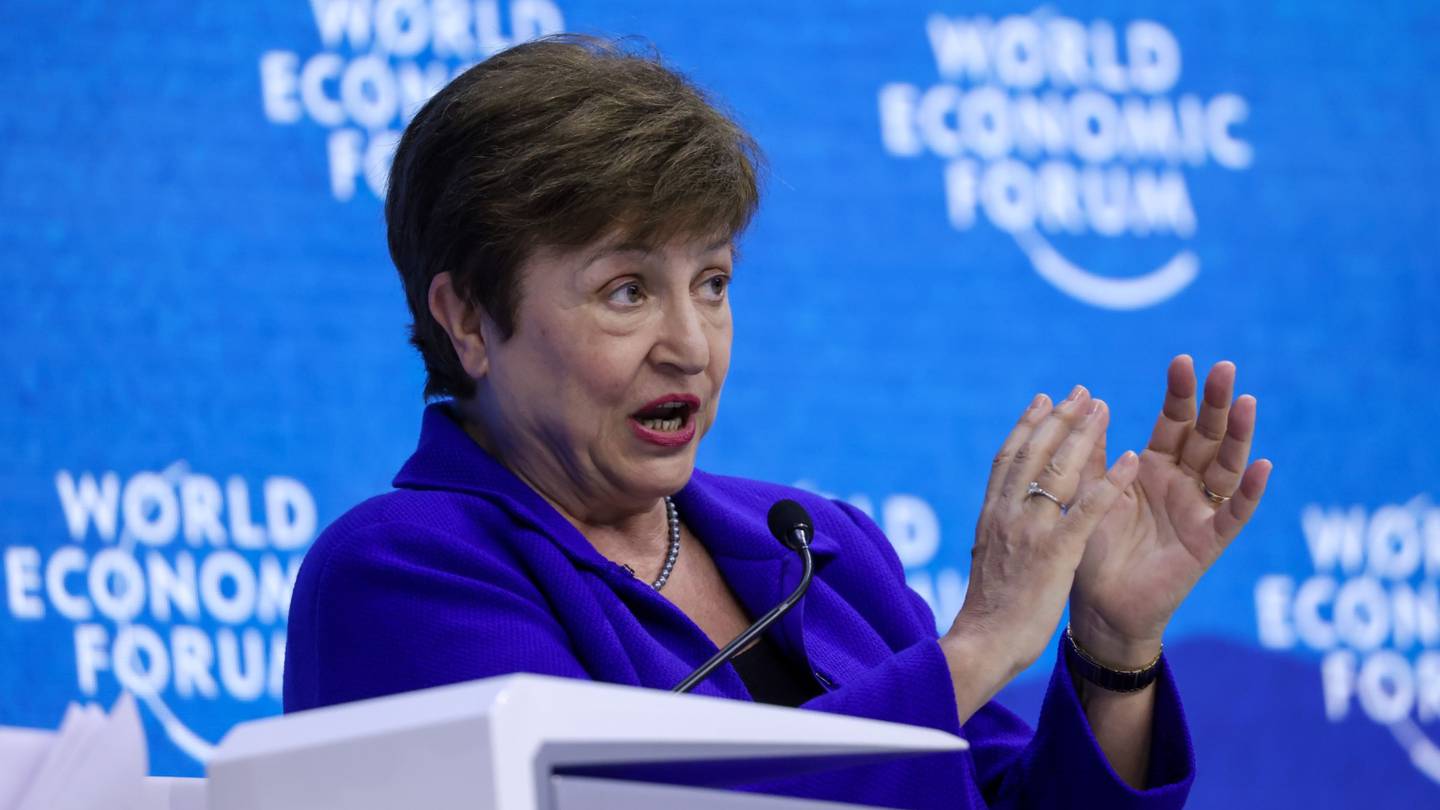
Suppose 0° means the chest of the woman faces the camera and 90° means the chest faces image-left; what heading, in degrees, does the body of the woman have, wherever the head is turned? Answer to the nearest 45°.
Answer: approximately 315°

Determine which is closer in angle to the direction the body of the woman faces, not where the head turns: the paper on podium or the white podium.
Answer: the white podium

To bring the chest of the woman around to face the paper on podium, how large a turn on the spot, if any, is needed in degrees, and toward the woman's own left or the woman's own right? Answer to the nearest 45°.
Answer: approximately 90° to the woman's own right

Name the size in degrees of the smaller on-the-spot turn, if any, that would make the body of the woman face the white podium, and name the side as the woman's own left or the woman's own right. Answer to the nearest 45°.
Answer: approximately 45° to the woman's own right

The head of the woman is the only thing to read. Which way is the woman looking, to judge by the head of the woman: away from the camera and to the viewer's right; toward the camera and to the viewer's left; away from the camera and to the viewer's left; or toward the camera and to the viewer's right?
toward the camera and to the viewer's right
